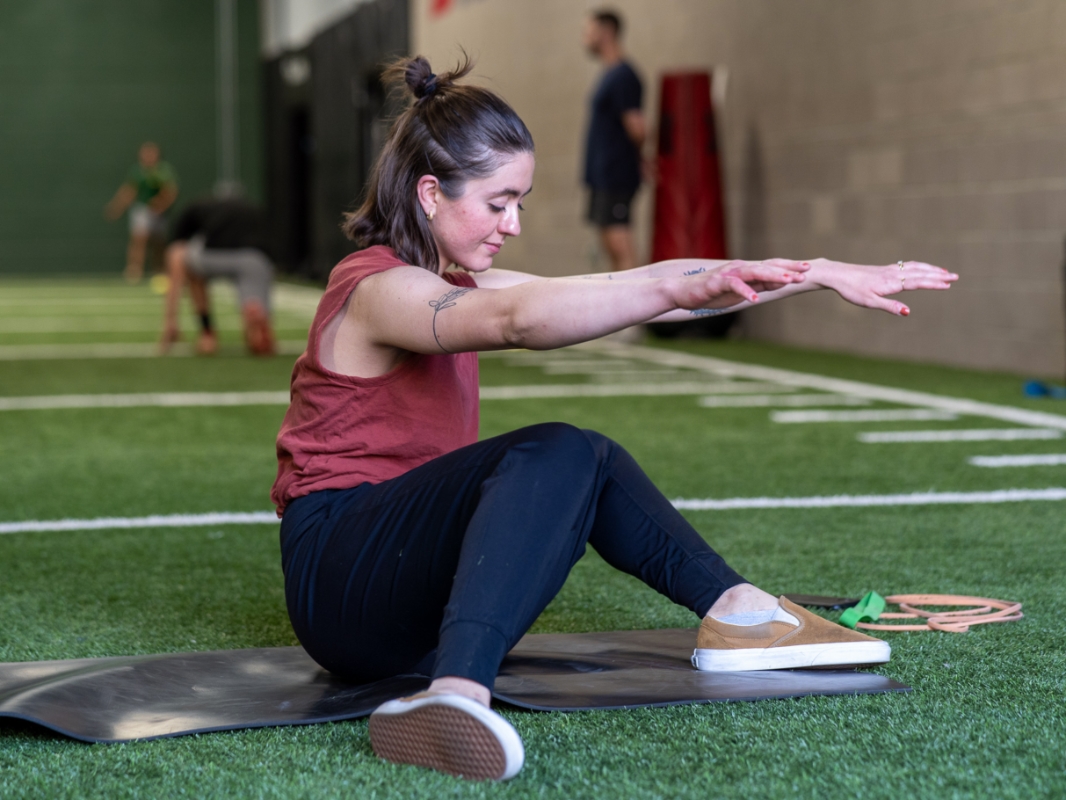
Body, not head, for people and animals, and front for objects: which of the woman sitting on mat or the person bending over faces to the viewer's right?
the woman sitting on mat

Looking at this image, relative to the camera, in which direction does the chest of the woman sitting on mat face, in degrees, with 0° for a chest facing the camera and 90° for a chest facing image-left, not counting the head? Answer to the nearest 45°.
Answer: approximately 270°

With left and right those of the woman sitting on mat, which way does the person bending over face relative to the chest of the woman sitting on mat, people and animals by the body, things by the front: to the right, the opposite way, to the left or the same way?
the opposite way

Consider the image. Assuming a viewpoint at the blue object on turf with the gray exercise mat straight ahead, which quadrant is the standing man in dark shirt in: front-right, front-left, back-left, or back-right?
back-right

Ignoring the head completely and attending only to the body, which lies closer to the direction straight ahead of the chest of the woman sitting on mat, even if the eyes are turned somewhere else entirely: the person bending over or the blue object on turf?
the blue object on turf

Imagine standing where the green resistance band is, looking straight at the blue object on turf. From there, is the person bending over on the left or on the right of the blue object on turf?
left

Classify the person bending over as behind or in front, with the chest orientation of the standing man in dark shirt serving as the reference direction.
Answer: in front

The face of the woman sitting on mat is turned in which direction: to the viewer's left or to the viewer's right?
to the viewer's right

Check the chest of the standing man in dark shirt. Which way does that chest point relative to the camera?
to the viewer's left

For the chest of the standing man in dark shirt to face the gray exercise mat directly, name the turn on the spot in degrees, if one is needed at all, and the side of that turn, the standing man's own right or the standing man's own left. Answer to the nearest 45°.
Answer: approximately 90° to the standing man's own left

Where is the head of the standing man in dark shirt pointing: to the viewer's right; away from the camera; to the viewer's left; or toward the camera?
to the viewer's left
